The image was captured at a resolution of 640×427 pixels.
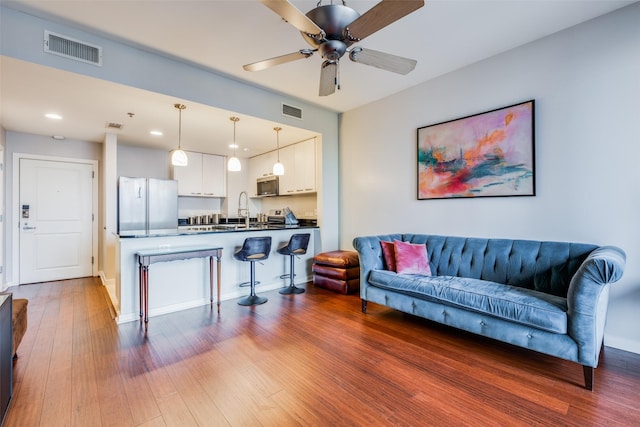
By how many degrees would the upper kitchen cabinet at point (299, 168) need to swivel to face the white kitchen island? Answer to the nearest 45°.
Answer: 0° — it already faces it

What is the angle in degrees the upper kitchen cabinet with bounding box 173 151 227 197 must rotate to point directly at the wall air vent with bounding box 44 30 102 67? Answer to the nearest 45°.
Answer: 0° — it already faces it

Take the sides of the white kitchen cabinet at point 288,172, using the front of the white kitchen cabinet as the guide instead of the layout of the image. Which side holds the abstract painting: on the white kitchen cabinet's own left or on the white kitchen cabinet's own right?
on the white kitchen cabinet's own left

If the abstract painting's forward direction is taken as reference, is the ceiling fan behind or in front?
in front

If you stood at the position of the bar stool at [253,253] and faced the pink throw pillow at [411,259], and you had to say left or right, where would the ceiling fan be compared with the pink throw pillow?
right

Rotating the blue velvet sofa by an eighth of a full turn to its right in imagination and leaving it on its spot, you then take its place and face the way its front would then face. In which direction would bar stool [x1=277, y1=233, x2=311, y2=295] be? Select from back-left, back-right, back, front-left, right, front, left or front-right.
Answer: front

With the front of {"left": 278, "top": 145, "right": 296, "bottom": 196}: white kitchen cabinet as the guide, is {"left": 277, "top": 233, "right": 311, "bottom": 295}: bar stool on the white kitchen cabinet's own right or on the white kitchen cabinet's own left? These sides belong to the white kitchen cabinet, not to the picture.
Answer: on the white kitchen cabinet's own left

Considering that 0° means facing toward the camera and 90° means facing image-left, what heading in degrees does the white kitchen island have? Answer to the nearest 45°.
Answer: approximately 315°

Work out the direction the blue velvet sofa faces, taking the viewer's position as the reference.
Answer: facing the viewer and to the left of the viewer

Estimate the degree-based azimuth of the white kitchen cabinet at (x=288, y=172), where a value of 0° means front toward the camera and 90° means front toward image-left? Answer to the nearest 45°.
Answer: approximately 45°

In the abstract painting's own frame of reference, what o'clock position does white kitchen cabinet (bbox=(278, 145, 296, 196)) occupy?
The white kitchen cabinet is roughly at 2 o'clock from the abstract painting.

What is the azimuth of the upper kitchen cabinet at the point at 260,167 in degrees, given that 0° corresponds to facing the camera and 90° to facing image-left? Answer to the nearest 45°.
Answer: approximately 45°

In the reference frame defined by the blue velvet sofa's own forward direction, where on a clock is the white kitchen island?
The white kitchen island is roughly at 1 o'clock from the blue velvet sofa.
